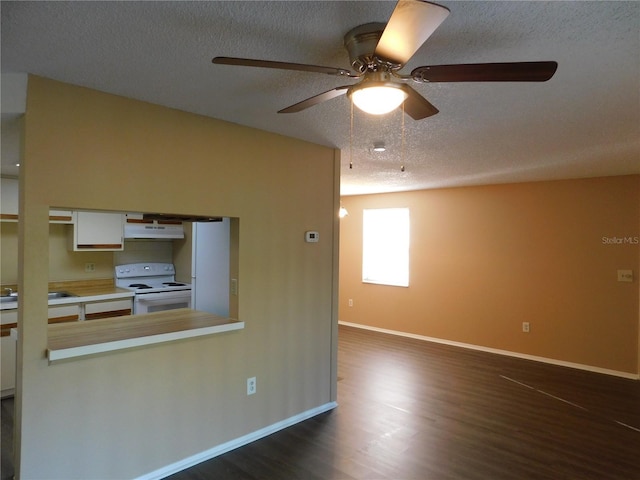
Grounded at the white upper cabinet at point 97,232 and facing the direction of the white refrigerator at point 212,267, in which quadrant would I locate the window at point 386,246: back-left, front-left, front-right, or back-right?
front-left

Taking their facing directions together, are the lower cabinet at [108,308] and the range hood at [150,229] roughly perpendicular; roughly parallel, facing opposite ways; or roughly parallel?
roughly parallel

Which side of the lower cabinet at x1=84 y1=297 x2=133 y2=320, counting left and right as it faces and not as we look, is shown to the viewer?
front

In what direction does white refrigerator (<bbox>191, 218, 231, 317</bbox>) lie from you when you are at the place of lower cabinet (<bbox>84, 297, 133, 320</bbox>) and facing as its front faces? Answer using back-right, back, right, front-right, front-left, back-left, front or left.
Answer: front-left

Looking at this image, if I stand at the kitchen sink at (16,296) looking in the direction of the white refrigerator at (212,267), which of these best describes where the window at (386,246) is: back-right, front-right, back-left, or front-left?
front-left

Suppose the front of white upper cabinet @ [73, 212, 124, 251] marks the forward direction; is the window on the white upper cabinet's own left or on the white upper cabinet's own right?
on the white upper cabinet's own left

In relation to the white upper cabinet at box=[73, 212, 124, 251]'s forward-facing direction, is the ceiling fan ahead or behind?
ahead

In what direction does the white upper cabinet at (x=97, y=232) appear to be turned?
toward the camera

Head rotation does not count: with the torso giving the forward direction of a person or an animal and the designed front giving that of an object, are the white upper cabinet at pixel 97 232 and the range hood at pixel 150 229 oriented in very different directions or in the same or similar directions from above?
same or similar directions

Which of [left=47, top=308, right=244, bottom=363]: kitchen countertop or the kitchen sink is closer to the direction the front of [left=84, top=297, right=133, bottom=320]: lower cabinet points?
the kitchen countertop

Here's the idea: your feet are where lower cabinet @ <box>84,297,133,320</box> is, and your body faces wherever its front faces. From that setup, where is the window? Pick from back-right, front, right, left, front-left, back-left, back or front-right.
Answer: left

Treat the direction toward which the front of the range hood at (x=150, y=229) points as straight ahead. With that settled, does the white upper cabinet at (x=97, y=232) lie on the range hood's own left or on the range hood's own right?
on the range hood's own right

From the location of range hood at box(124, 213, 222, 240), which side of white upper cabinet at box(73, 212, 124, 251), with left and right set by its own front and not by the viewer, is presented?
left
